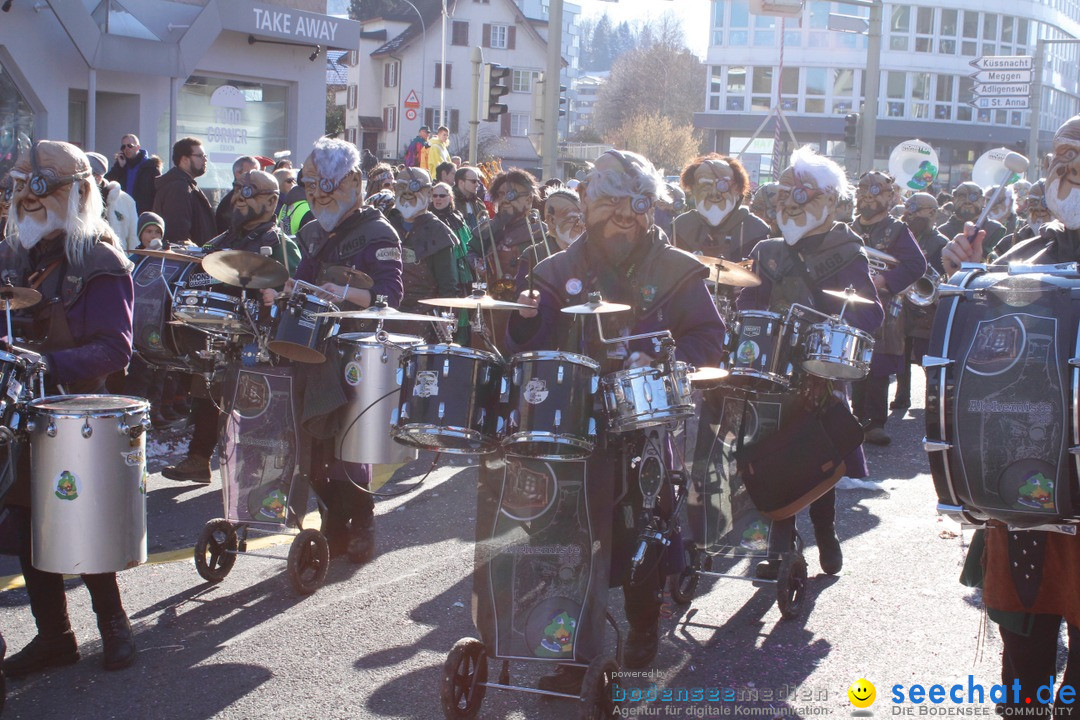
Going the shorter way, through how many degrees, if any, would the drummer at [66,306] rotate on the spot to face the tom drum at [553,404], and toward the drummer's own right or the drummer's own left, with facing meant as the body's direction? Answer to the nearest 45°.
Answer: approximately 90° to the drummer's own left

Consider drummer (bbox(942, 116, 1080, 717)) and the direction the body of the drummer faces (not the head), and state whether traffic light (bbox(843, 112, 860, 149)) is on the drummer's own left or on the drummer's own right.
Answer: on the drummer's own right

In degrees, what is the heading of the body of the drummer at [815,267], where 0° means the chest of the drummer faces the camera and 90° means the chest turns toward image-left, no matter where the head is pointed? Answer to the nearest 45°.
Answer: approximately 45°

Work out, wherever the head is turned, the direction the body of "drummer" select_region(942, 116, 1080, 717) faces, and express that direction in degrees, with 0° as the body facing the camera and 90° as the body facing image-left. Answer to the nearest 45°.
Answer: approximately 45°

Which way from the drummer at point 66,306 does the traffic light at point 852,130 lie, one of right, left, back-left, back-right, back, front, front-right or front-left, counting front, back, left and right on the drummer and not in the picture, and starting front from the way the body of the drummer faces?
back

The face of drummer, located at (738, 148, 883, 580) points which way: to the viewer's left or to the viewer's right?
to the viewer's left

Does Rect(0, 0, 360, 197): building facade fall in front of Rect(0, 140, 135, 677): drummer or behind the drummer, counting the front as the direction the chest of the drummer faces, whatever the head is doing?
behind

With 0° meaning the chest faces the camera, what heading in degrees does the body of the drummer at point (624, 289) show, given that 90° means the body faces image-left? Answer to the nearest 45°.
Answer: approximately 0°
